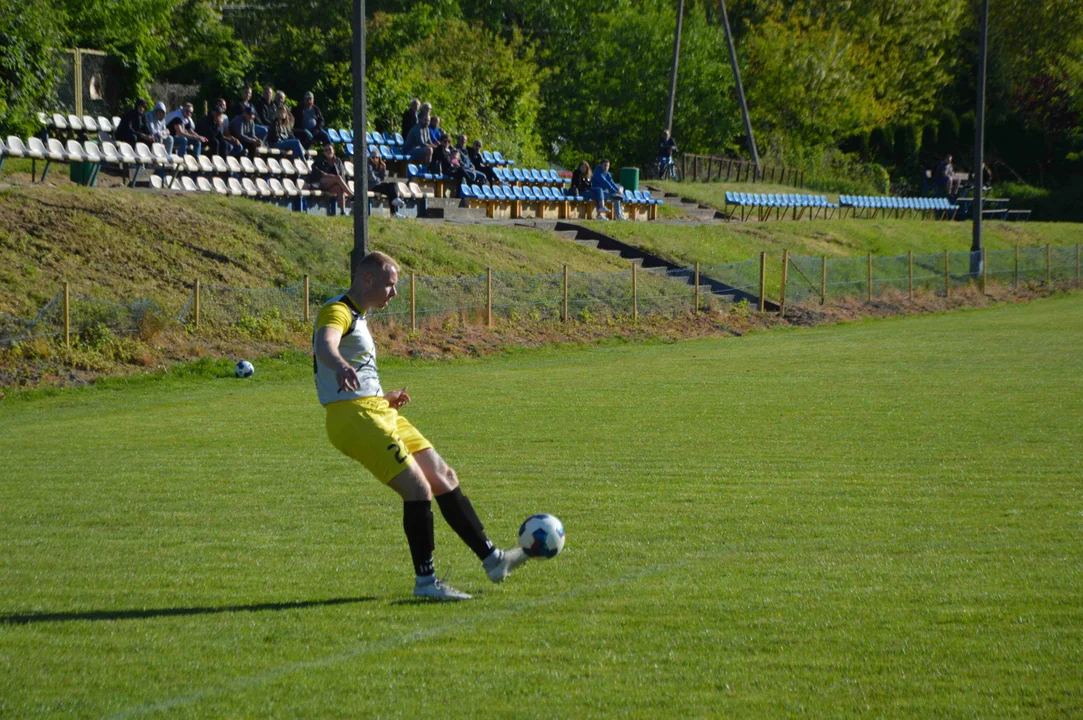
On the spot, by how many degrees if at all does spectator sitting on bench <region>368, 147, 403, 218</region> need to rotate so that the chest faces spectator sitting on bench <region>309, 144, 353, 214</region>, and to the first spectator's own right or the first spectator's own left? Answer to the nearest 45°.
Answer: approximately 90° to the first spectator's own right

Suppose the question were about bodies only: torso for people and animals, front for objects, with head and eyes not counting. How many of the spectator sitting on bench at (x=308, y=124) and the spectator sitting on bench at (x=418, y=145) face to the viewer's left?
0

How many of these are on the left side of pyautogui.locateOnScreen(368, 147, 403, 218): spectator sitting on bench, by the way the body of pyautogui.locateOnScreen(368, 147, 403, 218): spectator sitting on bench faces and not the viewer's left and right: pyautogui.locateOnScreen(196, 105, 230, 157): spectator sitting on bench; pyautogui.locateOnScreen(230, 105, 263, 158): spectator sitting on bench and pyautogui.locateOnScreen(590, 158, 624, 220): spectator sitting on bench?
1

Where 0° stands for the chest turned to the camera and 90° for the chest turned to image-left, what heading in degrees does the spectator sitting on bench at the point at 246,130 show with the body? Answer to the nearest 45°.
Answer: approximately 315°

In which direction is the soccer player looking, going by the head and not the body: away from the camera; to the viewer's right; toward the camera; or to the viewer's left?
to the viewer's right

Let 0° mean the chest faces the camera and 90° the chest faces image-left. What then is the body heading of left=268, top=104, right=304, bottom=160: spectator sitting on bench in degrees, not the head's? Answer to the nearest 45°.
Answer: approximately 315°

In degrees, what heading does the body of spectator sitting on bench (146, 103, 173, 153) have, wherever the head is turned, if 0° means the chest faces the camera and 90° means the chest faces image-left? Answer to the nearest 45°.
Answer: approximately 315°

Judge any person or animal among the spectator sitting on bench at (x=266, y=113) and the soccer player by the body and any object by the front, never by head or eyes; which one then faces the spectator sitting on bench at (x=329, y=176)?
the spectator sitting on bench at (x=266, y=113)

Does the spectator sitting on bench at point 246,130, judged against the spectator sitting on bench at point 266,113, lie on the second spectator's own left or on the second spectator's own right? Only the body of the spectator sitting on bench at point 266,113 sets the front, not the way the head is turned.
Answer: on the second spectator's own right

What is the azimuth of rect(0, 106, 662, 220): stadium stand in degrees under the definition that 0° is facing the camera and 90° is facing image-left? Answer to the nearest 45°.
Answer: approximately 315°

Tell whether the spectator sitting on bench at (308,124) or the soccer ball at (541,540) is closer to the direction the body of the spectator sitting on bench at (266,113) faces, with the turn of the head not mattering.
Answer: the soccer ball

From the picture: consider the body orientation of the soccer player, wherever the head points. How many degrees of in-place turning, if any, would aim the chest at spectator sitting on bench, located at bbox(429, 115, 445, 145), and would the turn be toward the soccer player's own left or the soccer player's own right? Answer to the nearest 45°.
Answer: approximately 90° to the soccer player's own left

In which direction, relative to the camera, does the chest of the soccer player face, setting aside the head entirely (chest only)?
to the viewer's right
